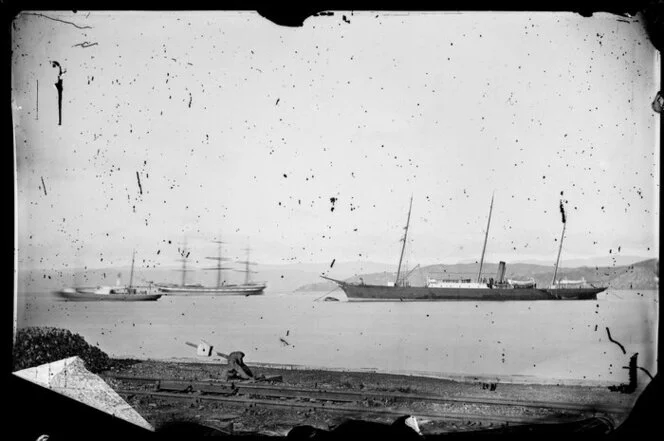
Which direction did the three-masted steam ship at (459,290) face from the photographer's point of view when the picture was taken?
facing to the left of the viewer

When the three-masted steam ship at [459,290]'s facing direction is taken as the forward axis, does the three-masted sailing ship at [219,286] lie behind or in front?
in front
